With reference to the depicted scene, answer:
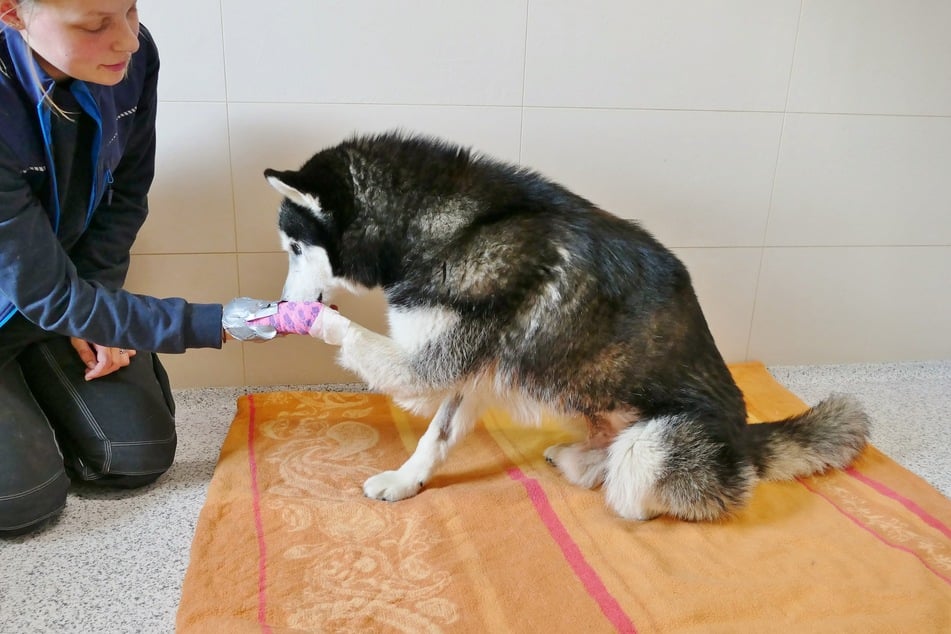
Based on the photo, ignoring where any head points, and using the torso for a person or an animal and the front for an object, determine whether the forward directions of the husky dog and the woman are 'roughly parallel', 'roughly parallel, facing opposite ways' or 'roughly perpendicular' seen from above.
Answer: roughly parallel, facing opposite ways

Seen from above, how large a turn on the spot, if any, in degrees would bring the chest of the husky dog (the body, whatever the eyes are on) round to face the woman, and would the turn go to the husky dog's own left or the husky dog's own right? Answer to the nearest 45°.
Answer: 0° — it already faces them

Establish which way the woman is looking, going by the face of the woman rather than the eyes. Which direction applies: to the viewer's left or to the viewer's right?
to the viewer's right

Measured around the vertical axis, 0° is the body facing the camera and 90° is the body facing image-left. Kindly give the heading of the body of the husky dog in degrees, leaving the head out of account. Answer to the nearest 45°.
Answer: approximately 90°

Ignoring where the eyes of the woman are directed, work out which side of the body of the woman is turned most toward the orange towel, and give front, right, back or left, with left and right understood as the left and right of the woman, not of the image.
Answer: front

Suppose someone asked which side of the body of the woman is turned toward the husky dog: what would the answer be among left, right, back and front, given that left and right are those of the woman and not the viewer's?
front

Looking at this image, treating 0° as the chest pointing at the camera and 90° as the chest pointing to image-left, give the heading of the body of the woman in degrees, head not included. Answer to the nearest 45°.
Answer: approximately 315°

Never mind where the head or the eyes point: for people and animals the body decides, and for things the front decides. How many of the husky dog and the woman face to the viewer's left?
1
